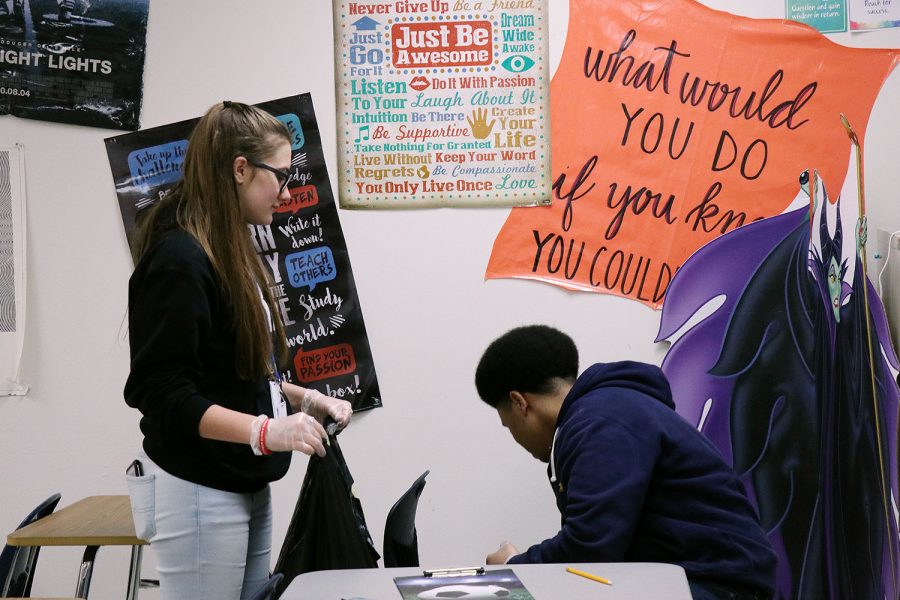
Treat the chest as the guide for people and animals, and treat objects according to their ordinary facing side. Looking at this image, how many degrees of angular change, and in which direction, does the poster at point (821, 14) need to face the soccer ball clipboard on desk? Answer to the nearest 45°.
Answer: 0° — it already faces it

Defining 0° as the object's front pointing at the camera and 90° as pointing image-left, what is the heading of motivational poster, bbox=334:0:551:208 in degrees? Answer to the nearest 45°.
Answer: approximately 0°

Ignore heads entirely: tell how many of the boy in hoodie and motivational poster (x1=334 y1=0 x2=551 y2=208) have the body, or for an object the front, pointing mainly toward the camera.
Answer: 1

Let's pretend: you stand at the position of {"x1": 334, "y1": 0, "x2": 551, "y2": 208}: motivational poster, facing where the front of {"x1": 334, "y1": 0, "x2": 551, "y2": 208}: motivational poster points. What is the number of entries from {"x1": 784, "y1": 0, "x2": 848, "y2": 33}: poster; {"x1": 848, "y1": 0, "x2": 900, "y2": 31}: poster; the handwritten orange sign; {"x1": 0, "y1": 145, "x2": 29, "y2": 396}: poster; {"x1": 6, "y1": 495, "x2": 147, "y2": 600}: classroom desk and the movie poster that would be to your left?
3

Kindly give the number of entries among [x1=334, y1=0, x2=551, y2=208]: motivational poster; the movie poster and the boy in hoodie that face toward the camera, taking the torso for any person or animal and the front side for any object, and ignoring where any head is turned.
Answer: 2

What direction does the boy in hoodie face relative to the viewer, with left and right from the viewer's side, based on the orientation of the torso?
facing to the left of the viewer

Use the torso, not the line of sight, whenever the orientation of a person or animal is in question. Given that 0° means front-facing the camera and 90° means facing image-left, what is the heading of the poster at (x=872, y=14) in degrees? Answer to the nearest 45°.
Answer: approximately 0°
